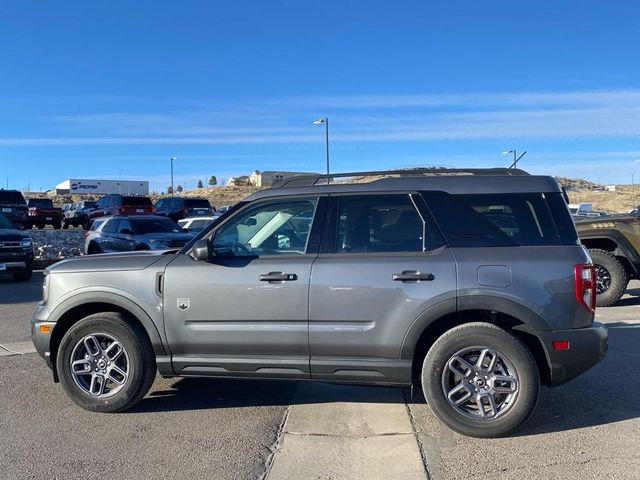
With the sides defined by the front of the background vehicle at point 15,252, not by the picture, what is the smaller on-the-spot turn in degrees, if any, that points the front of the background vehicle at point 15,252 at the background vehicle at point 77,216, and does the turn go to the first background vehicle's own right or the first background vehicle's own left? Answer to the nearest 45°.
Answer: approximately 135° to the first background vehicle's own left

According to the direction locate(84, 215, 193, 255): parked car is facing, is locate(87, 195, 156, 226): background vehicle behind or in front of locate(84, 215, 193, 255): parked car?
behind

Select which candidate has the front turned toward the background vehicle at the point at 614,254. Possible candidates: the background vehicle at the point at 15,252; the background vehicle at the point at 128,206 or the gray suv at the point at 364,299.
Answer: the background vehicle at the point at 15,252

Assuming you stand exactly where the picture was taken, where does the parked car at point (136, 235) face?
facing the viewer and to the right of the viewer

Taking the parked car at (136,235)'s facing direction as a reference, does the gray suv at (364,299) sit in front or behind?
in front

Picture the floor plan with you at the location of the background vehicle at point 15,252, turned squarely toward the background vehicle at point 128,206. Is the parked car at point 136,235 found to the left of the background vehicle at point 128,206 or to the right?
right

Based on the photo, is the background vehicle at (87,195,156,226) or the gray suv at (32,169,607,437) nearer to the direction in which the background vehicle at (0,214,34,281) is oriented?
the gray suv

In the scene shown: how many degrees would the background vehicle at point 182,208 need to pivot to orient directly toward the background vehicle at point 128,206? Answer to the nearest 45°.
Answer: approximately 90° to its left

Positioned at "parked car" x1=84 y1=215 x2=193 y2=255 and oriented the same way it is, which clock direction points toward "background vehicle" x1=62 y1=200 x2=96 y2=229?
The background vehicle is roughly at 7 o'clock from the parked car.

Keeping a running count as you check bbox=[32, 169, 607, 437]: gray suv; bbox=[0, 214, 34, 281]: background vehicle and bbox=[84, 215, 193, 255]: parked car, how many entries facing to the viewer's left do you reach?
1

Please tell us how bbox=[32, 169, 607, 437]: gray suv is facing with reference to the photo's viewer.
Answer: facing to the left of the viewer

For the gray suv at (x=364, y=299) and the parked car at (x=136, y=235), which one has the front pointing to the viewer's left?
the gray suv
